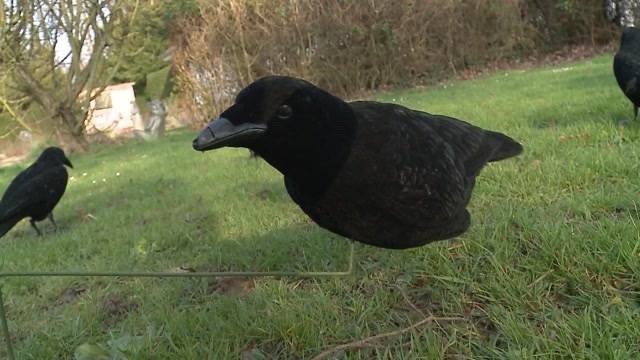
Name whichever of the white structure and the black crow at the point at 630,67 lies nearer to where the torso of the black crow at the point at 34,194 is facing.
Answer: the black crow

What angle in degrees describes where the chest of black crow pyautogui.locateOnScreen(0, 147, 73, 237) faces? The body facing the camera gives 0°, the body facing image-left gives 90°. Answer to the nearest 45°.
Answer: approximately 270°

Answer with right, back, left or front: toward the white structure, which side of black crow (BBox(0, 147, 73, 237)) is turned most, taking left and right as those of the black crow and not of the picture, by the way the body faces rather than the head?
left

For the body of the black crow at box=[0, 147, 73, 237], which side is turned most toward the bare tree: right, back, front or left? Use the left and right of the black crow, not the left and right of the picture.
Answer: left

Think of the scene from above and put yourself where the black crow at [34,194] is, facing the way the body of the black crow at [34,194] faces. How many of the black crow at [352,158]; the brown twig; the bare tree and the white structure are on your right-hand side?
2
